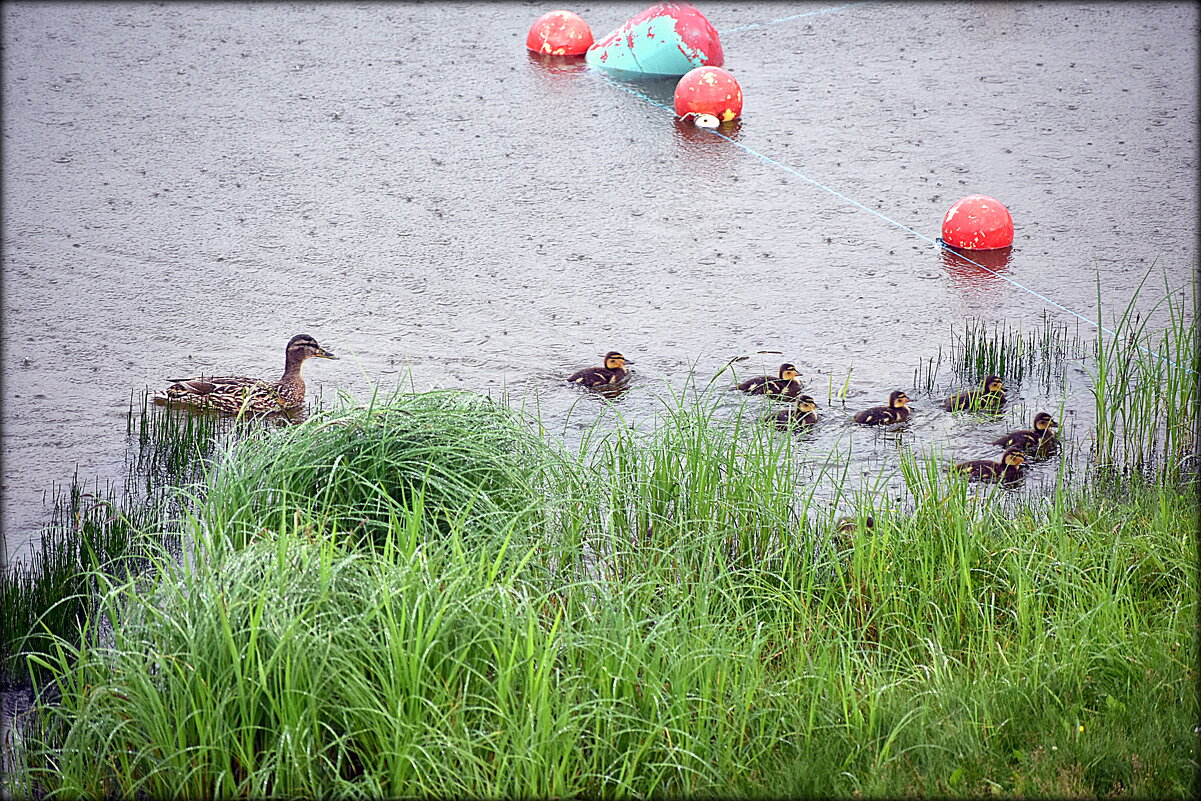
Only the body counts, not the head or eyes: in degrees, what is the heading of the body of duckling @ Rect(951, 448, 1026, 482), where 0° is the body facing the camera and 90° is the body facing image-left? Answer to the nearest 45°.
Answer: approximately 270°

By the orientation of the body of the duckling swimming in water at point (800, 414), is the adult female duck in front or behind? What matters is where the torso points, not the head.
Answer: behind

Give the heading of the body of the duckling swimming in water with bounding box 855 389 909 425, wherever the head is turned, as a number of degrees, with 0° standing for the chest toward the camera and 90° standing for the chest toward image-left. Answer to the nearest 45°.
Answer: approximately 270°

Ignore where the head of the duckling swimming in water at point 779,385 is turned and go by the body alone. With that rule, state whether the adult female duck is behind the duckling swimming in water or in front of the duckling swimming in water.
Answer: behind

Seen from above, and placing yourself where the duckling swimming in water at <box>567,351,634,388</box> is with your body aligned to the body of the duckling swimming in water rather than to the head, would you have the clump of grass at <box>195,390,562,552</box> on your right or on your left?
on your right

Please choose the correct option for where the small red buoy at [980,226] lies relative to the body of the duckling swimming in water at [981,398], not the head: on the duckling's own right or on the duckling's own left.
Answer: on the duckling's own left

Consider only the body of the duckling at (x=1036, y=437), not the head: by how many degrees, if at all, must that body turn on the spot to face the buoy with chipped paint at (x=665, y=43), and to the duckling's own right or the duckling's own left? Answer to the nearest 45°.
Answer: approximately 135° to the duckling's own left

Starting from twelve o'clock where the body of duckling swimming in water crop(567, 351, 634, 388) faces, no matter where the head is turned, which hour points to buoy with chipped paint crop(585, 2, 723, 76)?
The buoy with chipped paint is roughly at 9 o'clock from the duckling swimming in water.

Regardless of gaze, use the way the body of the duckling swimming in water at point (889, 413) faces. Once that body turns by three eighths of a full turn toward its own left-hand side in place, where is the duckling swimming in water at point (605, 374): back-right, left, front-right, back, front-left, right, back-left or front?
front-left

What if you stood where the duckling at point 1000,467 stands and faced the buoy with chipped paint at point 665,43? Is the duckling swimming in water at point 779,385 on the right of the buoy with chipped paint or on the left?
left

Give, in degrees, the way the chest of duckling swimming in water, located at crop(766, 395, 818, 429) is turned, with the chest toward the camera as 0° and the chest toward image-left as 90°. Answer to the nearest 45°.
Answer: approximately 270°

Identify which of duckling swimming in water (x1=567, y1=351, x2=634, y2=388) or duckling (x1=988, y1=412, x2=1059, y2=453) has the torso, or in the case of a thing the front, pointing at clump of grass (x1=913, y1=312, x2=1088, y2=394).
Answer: the duckling swimming in water

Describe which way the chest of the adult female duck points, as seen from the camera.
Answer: to the viewer's right

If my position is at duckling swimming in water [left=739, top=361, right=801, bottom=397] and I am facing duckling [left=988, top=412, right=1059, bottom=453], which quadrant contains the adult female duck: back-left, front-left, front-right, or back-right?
back-right

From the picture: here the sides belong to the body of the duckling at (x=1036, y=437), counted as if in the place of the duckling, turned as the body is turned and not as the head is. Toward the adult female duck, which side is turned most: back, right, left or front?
back

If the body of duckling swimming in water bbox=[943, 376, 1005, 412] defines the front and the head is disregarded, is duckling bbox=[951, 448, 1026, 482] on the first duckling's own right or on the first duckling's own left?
on the first duckling's own right

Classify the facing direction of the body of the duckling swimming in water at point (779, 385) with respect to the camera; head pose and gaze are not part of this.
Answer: to the viewer's right
